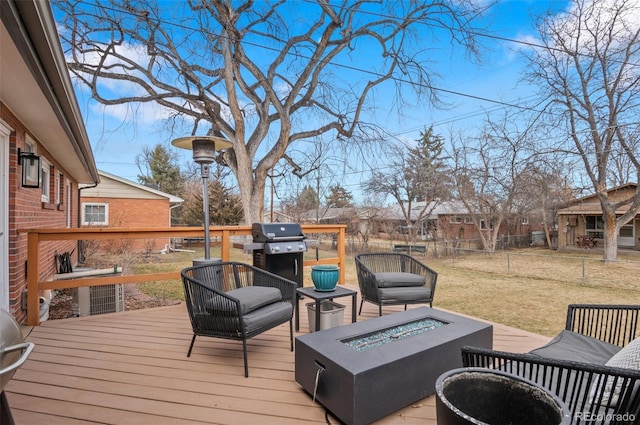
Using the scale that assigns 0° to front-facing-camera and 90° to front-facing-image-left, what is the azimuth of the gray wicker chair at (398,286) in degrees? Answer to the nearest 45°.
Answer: approximately 315°

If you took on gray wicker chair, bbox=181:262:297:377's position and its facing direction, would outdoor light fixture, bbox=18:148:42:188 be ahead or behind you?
behind

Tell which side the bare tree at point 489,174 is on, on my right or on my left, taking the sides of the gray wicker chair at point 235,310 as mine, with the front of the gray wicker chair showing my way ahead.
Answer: on my left

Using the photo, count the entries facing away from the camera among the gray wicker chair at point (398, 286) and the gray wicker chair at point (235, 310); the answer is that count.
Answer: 0

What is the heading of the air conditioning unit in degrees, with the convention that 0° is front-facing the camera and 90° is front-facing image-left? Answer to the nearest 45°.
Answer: approximately 315°

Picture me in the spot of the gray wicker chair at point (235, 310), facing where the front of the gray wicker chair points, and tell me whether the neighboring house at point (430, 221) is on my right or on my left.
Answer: on my left

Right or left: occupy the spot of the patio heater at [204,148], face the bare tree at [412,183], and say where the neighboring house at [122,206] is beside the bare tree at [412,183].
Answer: left

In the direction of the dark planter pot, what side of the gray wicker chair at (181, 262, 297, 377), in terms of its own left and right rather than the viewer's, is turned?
front

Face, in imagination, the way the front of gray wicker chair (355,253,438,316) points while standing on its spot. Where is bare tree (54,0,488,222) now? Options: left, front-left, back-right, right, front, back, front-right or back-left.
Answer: back

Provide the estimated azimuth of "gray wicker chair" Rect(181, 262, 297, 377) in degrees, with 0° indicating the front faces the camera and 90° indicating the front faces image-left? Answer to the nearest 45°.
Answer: approximately 315°
